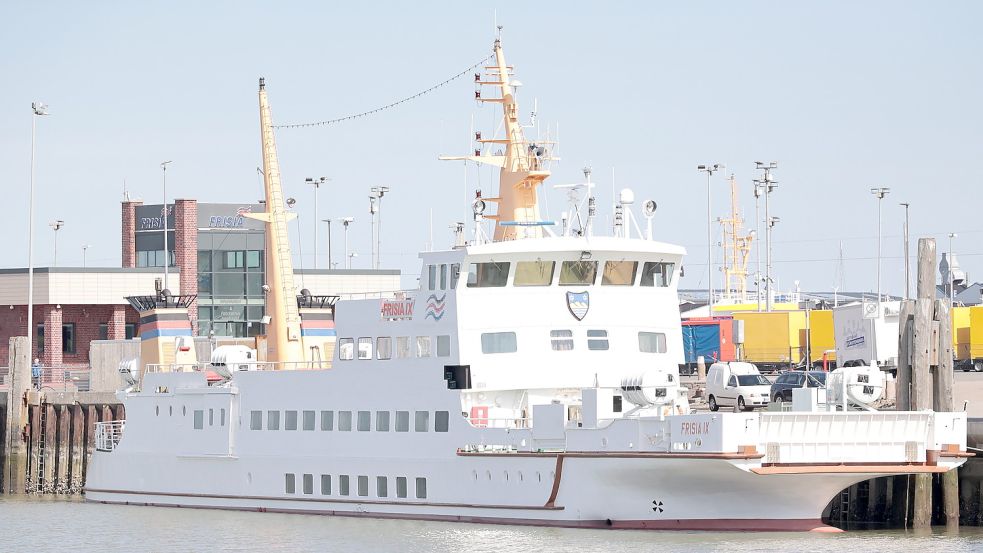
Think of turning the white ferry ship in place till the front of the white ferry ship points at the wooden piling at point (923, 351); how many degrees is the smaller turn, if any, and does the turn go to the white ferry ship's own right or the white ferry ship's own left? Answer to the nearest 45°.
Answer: approximately 45° to the white ferry ship's own left

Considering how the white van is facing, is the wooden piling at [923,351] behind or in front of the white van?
in front

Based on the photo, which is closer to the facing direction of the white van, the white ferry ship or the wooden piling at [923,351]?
the wooden piling

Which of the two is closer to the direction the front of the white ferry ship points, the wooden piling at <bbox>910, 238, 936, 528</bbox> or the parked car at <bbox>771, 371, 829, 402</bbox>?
the wooden piling

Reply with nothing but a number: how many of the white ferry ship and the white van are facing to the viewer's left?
0

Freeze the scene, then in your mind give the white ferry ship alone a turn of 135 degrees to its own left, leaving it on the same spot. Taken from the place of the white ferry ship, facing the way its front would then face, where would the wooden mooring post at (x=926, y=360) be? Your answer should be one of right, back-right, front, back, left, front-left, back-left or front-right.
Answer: right

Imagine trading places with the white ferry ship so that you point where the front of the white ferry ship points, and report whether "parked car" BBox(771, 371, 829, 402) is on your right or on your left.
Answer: on your left

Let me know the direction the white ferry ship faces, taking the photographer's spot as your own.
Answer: facing the viewer and to the right of the viewer

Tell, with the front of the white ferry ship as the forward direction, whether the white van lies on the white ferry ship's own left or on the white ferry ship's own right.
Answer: on the white ferry ship's own left
